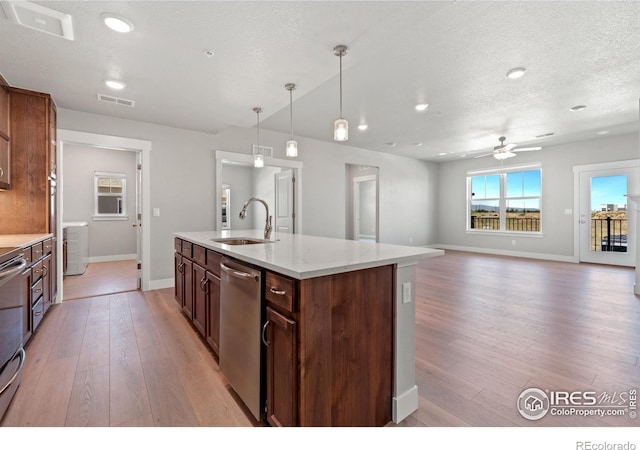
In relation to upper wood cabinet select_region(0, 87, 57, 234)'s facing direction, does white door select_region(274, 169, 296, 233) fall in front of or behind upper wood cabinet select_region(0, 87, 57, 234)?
in front

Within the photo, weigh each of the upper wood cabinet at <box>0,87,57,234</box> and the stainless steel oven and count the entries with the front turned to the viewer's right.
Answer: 2

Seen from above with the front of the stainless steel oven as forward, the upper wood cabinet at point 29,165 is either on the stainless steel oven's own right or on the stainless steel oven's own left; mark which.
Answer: on the stainless steel oven's own left

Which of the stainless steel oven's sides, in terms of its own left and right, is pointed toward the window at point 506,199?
front

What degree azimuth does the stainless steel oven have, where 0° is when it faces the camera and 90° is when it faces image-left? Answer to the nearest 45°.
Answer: approximately 270°

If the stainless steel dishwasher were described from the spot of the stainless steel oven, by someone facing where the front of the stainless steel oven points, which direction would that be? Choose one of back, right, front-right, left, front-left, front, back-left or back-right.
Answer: front-right

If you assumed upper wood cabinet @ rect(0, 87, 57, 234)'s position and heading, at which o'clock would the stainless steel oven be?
The stainless steel oven is roughly at 3 o'clock from the upper wood cabinet.

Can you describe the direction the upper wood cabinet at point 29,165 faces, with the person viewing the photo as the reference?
facing to the right of the viewer

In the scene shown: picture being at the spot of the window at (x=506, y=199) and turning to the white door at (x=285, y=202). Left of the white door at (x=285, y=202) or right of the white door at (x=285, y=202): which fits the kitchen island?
left

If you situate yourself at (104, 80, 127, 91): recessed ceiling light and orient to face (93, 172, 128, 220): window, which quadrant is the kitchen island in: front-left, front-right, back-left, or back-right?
back-right
